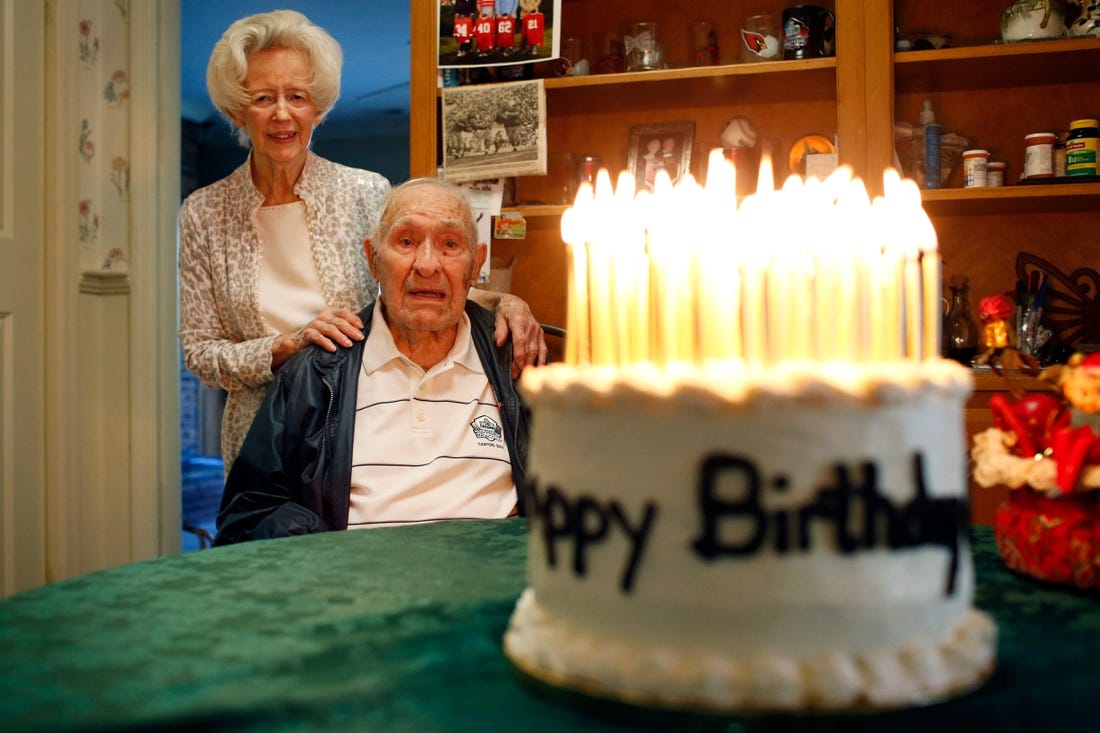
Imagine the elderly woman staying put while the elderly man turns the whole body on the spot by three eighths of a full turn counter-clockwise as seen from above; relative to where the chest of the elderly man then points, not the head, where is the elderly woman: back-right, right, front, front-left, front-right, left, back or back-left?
left

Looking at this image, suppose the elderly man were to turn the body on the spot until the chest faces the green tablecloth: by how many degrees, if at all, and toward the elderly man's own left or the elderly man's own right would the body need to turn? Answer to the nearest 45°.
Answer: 0° — they already face it

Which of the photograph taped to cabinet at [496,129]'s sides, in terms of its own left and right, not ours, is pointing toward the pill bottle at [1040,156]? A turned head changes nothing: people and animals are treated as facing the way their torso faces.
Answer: left

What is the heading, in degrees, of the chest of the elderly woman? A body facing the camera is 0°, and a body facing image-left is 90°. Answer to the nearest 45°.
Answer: approximately 0°

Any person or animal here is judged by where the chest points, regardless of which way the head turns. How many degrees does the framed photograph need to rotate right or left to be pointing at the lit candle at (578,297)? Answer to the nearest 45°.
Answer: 0° — it already faces it

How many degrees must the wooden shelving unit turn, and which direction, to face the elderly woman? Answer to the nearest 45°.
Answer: approximately 45° to its right

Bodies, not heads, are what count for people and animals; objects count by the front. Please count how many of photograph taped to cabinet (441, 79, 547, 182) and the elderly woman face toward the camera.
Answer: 2

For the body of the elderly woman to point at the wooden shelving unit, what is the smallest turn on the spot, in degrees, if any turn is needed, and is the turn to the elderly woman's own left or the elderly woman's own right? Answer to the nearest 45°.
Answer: approximately 90° to the elderly woman's own left

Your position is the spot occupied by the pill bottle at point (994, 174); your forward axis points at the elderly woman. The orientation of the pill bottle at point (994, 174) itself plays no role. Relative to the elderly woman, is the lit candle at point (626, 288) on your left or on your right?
left

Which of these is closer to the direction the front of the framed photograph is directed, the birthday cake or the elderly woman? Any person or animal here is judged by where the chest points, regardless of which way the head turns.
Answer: the birthday cake

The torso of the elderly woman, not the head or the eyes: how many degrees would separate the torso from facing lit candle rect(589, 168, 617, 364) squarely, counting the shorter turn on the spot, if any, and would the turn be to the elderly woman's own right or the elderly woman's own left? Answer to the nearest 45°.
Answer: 0° — they already face it
